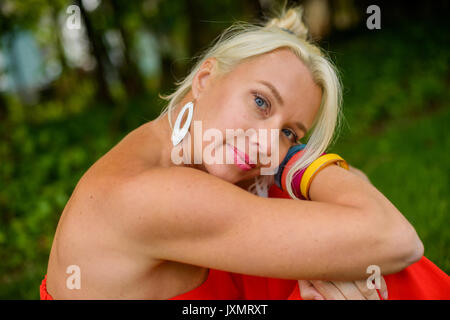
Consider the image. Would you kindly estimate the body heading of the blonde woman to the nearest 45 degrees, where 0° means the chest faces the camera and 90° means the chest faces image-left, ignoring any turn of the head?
approximately 270°
